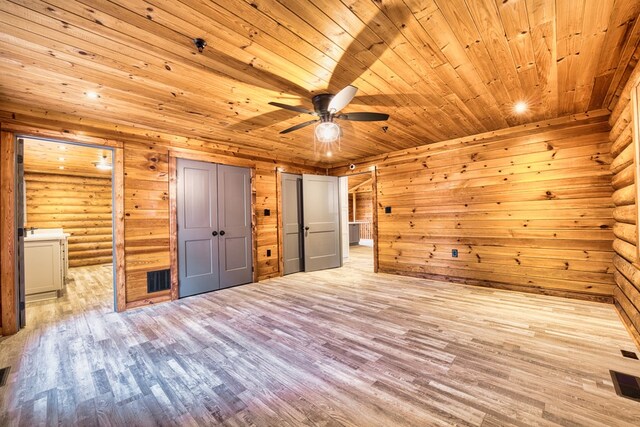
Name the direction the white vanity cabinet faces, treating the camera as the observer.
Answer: facing to the right of the viewer

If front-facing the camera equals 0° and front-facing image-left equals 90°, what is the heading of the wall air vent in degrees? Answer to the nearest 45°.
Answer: approximately 315°

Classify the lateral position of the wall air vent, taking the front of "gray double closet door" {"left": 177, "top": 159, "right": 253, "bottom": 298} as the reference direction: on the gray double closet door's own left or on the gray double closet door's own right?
on the gray double closet door's own right

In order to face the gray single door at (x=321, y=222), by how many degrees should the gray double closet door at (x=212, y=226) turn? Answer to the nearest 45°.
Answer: approximately 45° to its left

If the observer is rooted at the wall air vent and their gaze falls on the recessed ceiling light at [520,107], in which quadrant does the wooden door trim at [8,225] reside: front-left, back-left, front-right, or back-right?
back-right

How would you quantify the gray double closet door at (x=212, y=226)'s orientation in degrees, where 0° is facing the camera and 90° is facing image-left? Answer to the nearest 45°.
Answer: approximately 315°

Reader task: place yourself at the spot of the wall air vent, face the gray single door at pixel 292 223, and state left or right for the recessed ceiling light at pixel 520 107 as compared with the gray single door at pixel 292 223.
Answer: right

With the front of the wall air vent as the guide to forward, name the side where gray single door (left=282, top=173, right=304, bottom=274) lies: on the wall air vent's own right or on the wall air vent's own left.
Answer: on the wall air vent's own left
